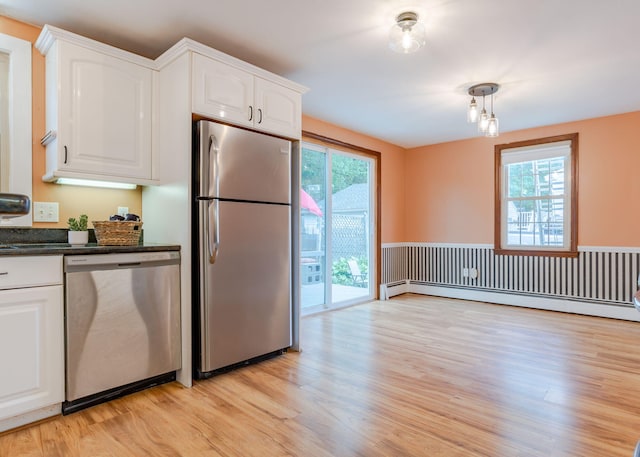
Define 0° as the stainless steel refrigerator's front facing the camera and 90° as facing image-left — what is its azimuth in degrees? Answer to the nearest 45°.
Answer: approximately 315°

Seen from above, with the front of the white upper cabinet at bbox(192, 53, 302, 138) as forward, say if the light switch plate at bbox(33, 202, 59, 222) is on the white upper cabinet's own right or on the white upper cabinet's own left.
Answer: on the white upper cabinet's own right

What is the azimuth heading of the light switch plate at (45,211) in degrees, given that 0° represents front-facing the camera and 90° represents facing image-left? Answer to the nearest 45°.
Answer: approximately 0°

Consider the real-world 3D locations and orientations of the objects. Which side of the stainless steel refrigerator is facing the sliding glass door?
left

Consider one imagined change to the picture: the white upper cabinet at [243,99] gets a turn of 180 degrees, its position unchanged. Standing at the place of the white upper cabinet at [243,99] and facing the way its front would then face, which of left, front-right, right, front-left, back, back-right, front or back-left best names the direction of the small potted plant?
front-left

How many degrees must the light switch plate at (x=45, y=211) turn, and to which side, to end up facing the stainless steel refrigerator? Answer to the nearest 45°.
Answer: approximately 45° to its left

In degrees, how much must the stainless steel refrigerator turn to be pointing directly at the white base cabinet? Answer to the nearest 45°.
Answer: approximately 90° to its right

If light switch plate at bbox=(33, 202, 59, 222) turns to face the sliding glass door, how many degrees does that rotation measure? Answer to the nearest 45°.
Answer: approximately 90° to its left
